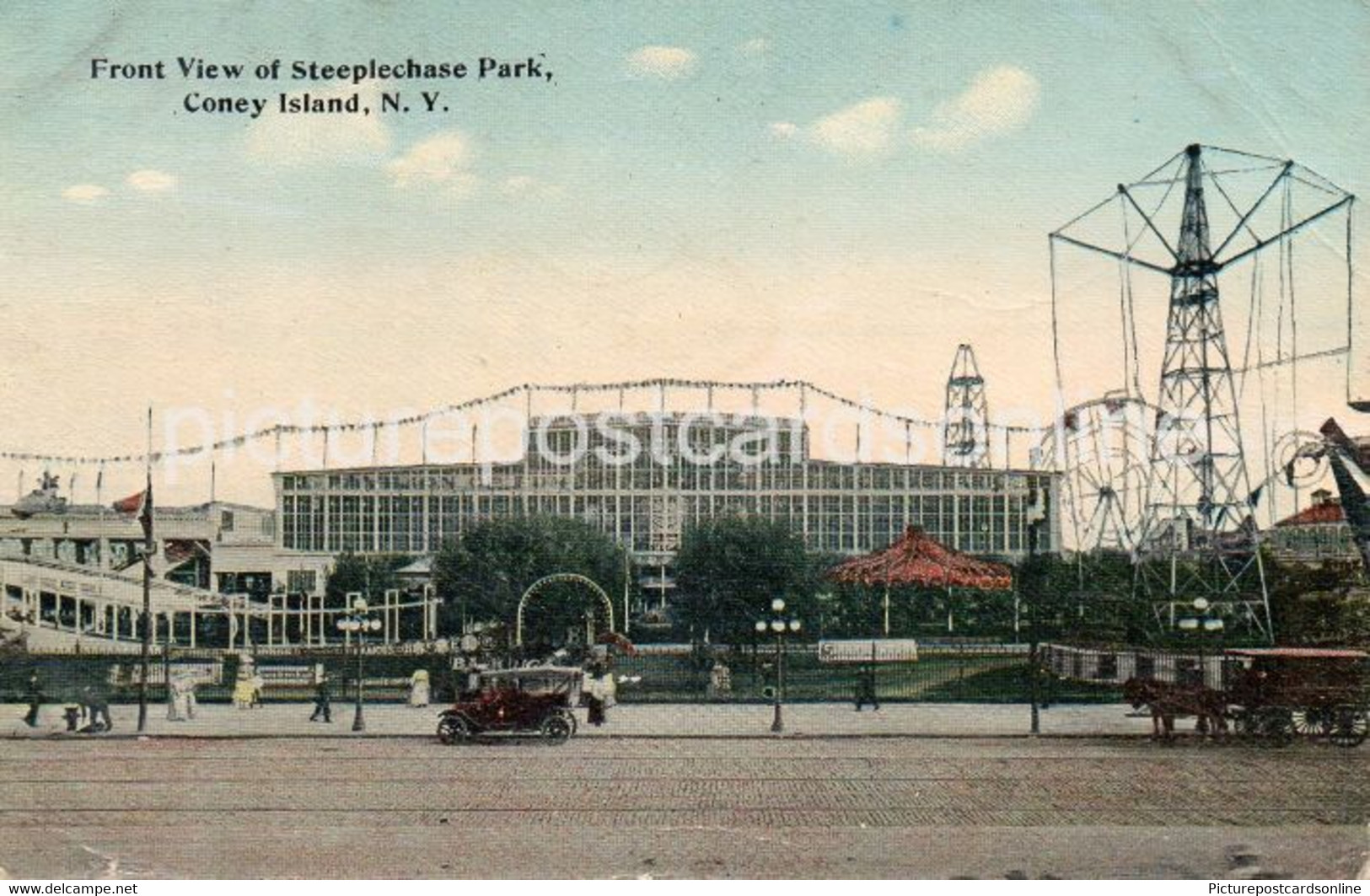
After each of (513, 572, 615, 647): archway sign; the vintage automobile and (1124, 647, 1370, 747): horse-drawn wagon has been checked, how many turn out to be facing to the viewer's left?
2

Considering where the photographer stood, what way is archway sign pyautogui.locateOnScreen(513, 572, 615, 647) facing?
facing the viewer

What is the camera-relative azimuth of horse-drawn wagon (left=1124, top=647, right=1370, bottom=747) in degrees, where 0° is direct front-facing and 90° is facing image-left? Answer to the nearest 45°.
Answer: approximately 90°

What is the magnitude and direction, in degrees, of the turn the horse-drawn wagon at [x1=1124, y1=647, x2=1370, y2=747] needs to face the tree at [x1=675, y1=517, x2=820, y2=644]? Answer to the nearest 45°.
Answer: approximately 45° to its right

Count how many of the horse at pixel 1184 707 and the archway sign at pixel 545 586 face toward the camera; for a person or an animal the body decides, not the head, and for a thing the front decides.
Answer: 1

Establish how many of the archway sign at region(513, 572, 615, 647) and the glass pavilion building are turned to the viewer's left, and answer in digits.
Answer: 0

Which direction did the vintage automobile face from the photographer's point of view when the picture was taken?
facing to the left of the viewer

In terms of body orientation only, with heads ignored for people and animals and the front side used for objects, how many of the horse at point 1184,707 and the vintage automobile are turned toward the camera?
0

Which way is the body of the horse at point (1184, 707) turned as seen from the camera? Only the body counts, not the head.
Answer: to the viewer's left

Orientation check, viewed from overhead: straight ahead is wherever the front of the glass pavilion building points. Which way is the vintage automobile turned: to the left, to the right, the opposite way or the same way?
to the right

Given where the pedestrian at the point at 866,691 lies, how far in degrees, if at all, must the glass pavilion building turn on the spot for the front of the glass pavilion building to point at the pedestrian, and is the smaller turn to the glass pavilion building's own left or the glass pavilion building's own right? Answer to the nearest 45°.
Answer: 0° — it already faces them

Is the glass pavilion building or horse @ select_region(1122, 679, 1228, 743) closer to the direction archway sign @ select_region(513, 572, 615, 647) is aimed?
the horse

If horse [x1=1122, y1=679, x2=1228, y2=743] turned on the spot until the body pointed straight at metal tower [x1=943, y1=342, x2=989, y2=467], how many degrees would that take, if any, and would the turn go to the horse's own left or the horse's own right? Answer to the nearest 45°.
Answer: approximately 45° to the horse's own right
